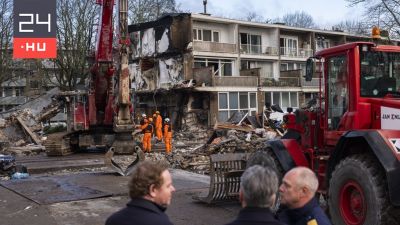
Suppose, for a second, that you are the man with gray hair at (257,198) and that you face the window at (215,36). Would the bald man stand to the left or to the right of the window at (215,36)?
right

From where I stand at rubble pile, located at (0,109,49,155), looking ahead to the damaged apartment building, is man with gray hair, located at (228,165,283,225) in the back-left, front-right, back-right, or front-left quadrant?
back-right

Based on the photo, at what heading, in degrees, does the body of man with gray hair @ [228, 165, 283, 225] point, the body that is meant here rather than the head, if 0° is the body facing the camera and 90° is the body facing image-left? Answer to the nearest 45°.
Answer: approximately 180°

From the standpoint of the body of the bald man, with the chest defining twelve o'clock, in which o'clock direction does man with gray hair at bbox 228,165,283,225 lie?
The man with gray hair is roughly at 10 o'clock from the bald man.

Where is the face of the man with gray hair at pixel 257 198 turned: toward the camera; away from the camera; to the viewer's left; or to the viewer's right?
away from the camera

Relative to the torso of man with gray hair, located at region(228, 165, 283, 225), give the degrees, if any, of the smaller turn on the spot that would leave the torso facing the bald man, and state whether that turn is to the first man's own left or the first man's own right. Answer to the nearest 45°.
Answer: approximately 45° to the first man's own right

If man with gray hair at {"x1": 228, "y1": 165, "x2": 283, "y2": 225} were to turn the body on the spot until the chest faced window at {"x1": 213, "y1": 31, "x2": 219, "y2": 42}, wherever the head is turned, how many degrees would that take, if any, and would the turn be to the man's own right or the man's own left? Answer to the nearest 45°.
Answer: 0° — they already face it
